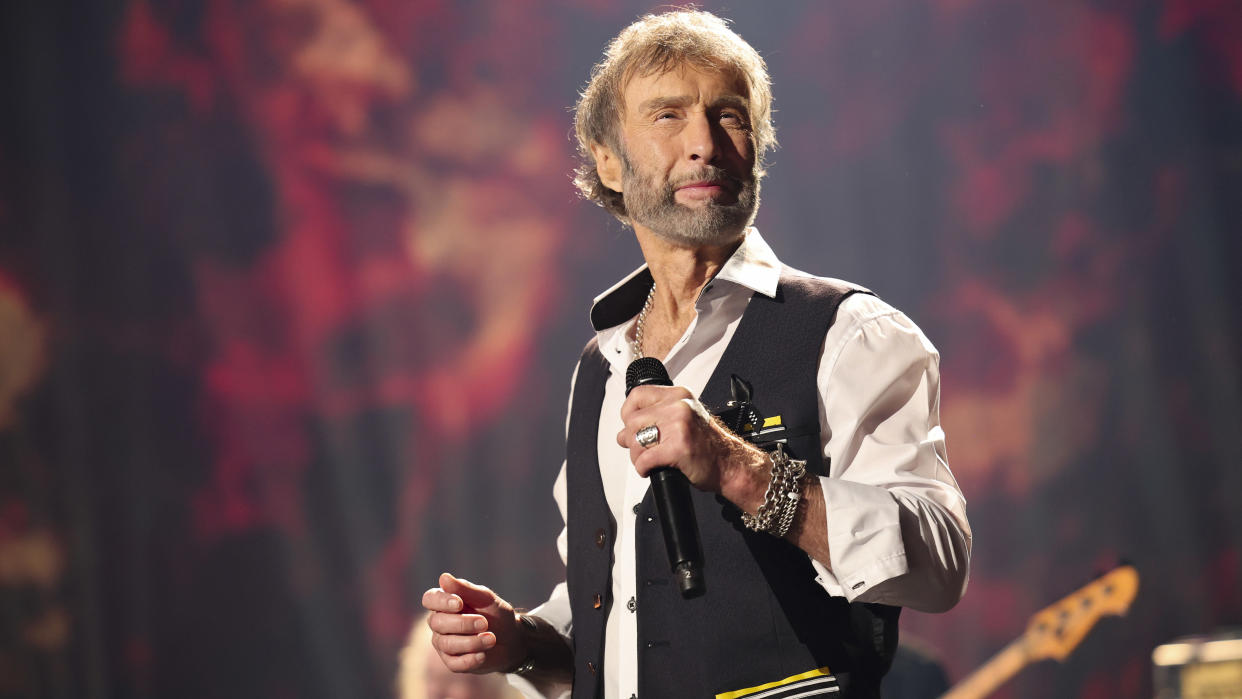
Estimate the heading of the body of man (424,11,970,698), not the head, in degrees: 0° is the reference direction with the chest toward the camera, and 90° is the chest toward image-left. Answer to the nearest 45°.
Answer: approximately 45°
